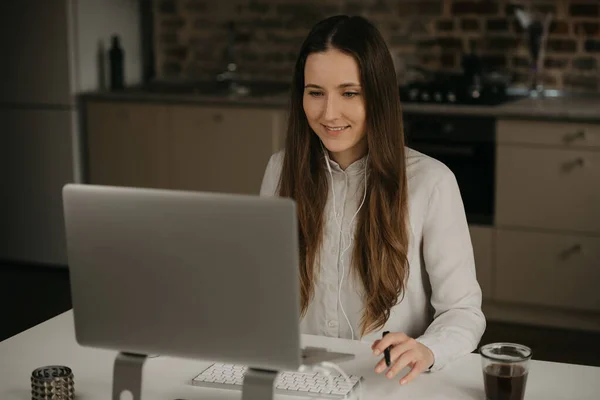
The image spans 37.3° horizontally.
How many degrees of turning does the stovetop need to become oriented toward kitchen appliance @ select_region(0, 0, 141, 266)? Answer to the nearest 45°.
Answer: approximately 90° to its right

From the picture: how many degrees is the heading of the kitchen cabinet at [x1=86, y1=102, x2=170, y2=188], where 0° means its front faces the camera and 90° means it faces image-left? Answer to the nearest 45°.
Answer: approximately 0°

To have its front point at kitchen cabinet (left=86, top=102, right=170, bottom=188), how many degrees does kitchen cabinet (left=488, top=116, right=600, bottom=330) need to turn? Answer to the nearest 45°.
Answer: approximately 90° to its right

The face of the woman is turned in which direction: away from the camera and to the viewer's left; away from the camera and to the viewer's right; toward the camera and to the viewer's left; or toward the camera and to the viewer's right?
toward the camera and to the viewer's left

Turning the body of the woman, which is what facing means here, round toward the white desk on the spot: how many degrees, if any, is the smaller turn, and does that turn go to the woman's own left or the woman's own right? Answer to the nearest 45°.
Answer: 0° — they already face it

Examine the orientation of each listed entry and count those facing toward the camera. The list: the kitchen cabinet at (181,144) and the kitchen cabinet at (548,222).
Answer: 2

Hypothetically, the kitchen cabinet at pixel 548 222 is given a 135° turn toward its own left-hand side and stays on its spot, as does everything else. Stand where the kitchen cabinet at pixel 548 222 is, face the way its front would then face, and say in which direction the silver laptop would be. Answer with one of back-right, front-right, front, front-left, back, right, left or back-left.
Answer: back-right

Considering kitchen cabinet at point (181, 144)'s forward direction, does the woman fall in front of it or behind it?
in front

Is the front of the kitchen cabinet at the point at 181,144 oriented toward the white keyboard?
yes

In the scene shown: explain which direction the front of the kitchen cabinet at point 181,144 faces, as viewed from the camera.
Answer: facing the viewer

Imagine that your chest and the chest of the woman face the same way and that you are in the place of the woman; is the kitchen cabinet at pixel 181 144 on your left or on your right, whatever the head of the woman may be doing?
on your right

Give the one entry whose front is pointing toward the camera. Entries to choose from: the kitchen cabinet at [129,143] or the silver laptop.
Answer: the kitchen cabinet

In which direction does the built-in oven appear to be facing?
toward the camera

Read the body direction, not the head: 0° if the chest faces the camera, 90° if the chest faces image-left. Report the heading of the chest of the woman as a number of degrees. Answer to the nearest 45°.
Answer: approximately 45°

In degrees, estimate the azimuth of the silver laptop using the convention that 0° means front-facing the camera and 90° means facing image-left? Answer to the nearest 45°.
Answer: approximately 225°

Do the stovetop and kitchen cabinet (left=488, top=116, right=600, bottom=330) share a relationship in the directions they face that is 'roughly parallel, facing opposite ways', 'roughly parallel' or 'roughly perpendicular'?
roughly parallel

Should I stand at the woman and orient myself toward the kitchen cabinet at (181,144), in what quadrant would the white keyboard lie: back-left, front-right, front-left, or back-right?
back-left
